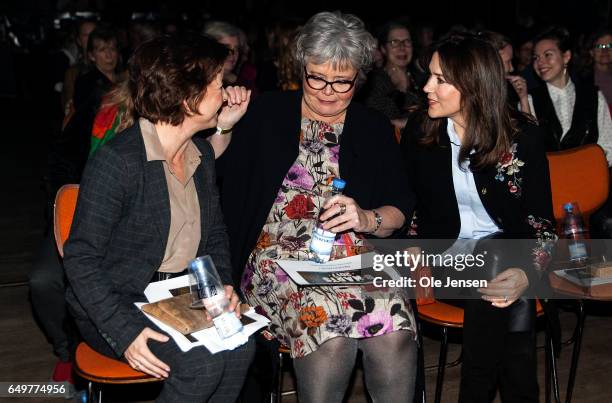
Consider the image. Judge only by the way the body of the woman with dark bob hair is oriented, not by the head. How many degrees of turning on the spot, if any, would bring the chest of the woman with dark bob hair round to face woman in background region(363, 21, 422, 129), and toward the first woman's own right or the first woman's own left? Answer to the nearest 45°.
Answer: approximately 90° to the first woman's own left

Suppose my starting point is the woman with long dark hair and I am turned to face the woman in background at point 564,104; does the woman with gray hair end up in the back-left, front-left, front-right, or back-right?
back-left

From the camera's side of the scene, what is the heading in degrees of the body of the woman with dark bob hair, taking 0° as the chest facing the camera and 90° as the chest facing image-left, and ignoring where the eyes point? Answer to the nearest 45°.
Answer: approximately 315°

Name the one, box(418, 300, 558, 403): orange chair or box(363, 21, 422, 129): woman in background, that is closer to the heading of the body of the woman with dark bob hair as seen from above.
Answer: the orange chair

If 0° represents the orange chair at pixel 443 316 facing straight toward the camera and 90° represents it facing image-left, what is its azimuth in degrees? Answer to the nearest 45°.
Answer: approximately 0°

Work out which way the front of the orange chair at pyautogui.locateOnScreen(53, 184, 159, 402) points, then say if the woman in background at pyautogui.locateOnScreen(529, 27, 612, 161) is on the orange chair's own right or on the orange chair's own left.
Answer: on the orange chair's own left

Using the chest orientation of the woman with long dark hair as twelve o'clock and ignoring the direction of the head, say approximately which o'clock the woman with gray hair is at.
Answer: The woman with gray hair is roughly at 1 o'clock from the woman with long dark hair.

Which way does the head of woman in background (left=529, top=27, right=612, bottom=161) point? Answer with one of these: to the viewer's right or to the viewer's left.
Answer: to the viewer's left

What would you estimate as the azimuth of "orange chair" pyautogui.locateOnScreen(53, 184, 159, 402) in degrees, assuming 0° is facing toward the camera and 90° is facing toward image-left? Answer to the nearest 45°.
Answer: approximately 315°
